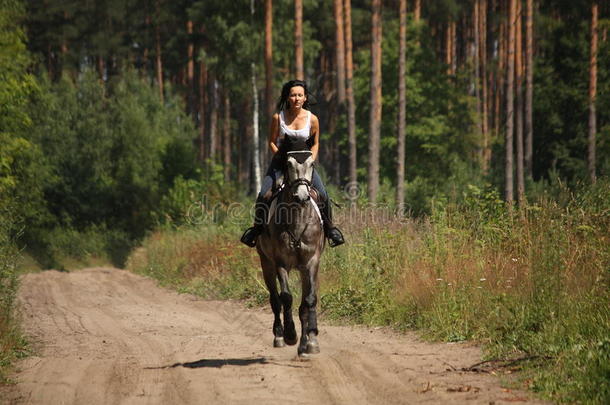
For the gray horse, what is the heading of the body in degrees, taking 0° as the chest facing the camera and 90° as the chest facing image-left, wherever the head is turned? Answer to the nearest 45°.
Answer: approximately 0°

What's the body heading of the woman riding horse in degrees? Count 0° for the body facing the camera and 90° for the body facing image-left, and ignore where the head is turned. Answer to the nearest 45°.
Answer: approximately 0°
